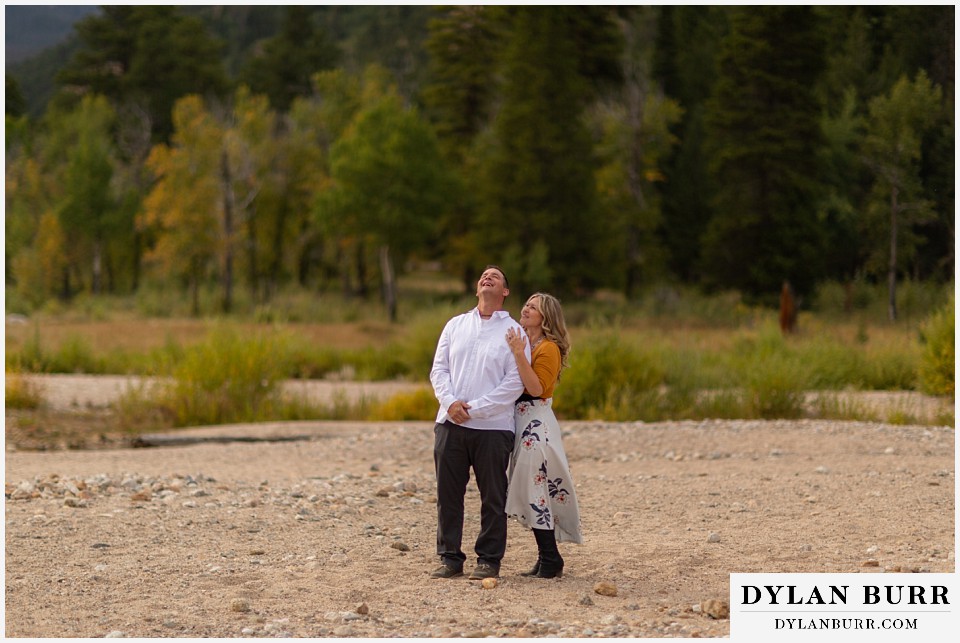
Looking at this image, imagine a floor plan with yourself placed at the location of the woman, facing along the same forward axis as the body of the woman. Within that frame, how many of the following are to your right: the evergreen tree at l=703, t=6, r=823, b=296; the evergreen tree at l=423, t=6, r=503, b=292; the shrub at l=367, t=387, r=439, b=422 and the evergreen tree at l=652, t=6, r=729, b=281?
4

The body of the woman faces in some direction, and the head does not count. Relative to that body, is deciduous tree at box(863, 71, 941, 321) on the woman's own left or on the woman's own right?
on the woman's own right

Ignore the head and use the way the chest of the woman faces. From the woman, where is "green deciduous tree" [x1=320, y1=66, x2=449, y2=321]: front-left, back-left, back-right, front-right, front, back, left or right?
right

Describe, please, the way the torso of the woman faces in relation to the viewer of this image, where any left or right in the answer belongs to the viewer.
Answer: facing to the left of the viewer

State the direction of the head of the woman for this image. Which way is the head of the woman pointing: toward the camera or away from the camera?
toward the camera

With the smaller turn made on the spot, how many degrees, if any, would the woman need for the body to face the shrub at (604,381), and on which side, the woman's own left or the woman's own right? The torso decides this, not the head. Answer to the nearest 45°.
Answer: approximately 90° to the woman's own right

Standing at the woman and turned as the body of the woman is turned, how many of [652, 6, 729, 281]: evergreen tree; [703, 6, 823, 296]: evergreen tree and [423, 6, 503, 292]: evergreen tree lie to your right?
3

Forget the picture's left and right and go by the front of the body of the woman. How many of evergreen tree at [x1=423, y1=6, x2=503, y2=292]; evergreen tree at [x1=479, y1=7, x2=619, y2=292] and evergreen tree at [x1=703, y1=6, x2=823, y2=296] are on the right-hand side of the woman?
3

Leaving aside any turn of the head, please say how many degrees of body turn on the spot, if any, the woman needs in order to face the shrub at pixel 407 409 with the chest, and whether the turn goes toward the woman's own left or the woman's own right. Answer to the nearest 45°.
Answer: approximately 90° to the woman's own right

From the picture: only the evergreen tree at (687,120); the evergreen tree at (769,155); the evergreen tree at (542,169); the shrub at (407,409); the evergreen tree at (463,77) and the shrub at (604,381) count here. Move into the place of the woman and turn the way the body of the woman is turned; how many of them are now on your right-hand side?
6
